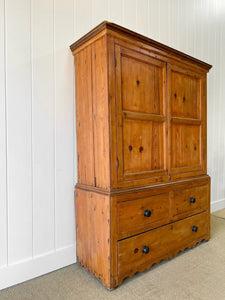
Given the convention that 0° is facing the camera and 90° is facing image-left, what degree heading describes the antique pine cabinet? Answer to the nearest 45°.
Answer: approximately 315°
